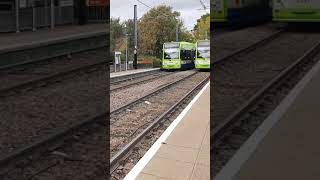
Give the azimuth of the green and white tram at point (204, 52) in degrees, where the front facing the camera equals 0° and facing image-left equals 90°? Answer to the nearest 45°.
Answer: approximately 0°
